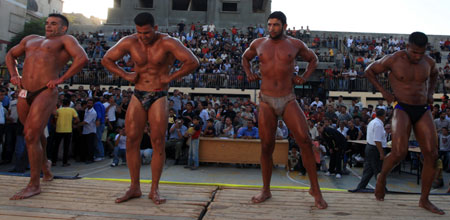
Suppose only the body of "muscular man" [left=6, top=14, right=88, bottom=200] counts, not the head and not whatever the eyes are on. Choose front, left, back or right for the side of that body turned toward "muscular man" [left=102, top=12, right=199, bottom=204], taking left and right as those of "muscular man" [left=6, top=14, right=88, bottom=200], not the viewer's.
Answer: left

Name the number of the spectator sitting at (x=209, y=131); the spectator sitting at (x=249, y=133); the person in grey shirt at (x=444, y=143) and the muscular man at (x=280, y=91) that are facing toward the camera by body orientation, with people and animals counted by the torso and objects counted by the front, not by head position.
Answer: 4

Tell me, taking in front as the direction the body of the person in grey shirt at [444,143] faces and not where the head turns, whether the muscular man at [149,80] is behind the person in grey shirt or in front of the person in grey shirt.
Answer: in front

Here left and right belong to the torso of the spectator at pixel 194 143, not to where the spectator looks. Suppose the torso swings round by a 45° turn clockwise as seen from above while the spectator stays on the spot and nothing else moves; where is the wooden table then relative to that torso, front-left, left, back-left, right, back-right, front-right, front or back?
back

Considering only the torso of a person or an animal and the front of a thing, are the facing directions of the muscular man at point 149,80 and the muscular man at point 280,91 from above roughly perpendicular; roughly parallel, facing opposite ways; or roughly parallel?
roughly parallel

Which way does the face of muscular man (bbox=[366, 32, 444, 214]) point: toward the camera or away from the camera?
toward the camera

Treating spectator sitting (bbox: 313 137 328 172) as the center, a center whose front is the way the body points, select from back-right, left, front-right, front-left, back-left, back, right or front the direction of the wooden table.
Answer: front-right

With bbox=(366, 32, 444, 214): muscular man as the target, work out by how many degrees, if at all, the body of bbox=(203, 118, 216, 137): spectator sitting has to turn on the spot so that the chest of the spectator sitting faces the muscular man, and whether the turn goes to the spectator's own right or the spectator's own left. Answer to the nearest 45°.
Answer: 0° — they already face them

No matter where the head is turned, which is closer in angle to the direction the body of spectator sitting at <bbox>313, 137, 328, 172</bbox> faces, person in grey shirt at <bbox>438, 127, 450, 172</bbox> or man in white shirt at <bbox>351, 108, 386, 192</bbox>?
the man in white shirt

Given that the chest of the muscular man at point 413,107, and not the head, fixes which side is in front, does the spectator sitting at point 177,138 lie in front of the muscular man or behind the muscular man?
behind

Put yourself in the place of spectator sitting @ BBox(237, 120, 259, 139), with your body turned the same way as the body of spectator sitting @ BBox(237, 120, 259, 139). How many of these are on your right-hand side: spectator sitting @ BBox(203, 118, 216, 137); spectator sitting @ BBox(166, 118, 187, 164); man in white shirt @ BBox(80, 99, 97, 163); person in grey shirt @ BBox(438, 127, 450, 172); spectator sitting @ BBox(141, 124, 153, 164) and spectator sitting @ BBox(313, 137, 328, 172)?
4

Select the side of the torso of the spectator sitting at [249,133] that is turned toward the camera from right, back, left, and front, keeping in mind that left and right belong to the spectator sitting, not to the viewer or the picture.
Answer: front

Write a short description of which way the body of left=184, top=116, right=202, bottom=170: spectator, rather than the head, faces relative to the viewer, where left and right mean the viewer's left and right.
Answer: facing the viewer and to the left of the viewer

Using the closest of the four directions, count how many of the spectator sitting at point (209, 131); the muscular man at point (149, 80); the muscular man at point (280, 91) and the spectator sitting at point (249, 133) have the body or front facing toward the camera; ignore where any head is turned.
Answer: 4
